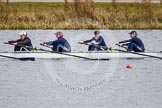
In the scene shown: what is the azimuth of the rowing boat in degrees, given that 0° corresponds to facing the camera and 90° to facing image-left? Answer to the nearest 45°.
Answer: approximately 270°
